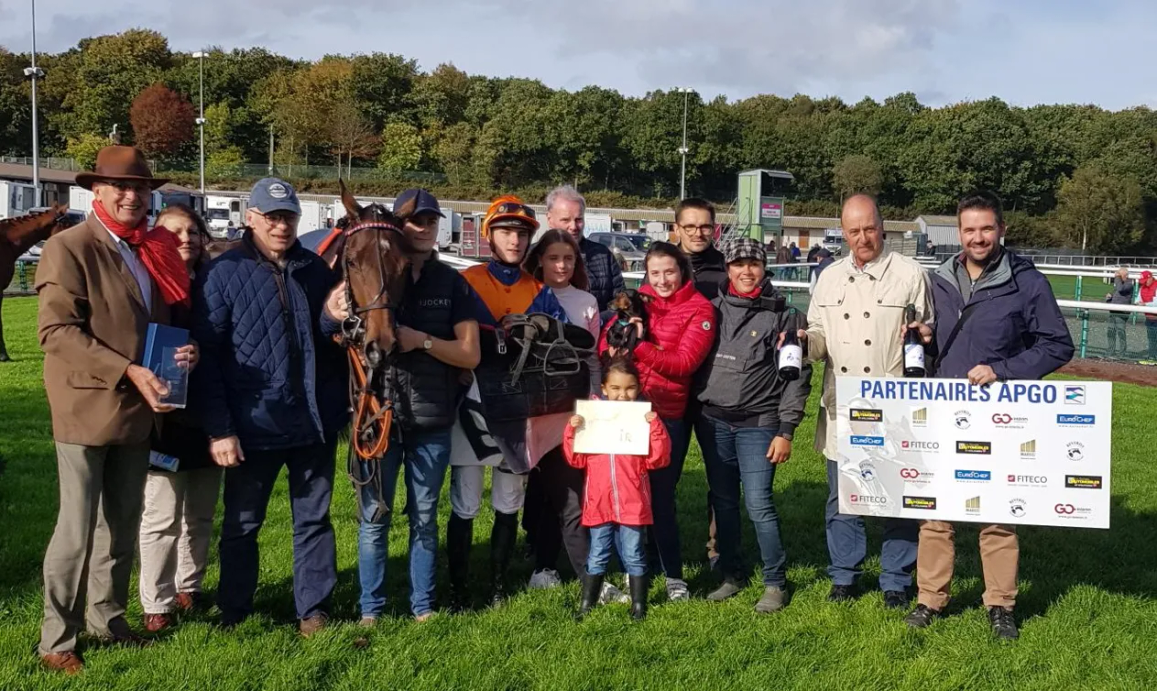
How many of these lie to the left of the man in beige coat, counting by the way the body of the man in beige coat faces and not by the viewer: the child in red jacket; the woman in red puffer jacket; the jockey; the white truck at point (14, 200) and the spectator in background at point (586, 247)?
0

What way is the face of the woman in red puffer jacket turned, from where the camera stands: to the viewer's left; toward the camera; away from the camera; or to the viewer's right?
toward the camera

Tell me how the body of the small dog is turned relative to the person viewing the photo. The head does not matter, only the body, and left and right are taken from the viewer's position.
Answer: facing the viewer and to the left of the viewer

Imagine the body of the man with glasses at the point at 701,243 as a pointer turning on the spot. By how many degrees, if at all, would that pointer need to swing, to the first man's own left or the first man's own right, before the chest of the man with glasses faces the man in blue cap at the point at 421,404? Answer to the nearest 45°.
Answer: approximately 45° to the first man's own right

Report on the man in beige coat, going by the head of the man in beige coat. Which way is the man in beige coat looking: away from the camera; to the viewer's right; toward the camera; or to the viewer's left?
toward the camera

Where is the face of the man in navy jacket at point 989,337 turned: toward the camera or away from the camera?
toward the camera

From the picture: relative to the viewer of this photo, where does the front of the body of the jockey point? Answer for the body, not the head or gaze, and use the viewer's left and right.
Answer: facing the viewer

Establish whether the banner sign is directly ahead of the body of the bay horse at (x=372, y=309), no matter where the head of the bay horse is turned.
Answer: no

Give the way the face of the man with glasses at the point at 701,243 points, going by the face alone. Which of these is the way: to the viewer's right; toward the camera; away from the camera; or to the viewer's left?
toward the camera

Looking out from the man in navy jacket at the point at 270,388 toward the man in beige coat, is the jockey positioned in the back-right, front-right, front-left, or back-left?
front-left

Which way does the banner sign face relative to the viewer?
toward the camera

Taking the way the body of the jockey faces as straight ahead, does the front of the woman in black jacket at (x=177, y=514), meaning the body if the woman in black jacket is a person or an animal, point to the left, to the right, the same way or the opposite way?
the same way

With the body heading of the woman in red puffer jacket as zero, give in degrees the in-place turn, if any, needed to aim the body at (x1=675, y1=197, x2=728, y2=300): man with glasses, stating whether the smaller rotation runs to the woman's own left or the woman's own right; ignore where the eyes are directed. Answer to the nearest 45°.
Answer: approximately 135° to the woman's own right

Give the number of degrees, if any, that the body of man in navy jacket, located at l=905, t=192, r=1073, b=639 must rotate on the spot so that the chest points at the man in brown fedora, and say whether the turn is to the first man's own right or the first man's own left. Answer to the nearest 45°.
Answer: approximately 45° to the first man's own right

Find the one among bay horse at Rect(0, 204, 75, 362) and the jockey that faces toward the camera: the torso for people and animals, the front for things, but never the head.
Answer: the jockey

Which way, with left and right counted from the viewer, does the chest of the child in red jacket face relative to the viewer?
facing the viewer

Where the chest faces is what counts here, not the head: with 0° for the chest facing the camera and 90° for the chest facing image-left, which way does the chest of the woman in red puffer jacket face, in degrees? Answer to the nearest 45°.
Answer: approximately 45°
